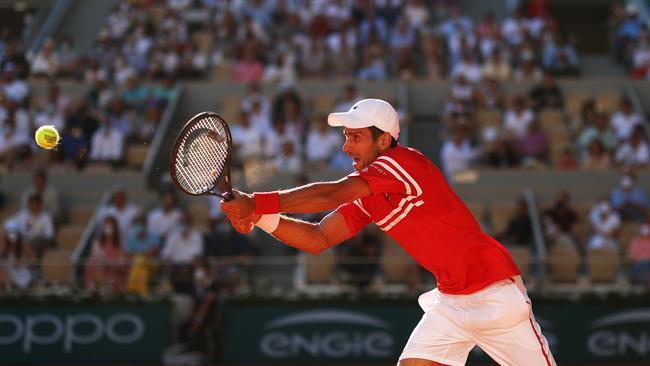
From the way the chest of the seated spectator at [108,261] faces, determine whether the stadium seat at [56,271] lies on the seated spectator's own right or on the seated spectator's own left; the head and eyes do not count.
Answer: on the seated spectator's own right

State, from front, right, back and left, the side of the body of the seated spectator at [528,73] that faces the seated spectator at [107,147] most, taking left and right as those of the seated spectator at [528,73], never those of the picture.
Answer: right

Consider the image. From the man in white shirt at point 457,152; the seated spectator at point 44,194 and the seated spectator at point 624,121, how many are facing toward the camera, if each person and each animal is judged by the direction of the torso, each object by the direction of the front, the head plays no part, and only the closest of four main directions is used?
3

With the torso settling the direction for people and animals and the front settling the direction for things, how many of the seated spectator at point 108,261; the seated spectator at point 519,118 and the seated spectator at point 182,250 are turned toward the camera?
3

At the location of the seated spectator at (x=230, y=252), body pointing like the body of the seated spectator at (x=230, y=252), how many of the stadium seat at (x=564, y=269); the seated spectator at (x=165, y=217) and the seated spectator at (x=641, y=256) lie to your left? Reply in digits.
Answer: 2

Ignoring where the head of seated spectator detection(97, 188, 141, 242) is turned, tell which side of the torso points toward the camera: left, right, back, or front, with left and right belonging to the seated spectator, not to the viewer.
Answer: front

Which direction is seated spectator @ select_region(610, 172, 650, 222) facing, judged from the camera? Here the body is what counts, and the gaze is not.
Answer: toward the camera

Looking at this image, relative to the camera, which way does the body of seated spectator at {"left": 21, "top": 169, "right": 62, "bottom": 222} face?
toward the camera

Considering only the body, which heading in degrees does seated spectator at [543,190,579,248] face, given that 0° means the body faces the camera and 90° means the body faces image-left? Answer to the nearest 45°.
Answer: approximately 0°

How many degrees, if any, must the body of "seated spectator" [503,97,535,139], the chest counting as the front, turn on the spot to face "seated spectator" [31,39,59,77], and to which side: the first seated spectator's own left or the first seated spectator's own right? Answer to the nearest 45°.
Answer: approximately 90° to the first seated spectator's own right

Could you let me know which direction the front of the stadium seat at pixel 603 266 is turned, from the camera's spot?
facing the viewer
